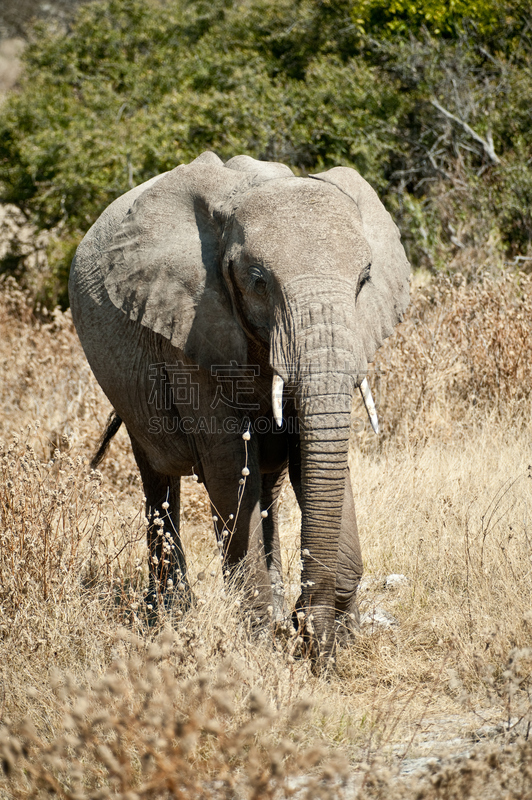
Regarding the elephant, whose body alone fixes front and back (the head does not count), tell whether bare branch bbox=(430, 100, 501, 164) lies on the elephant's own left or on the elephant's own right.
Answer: on the elephant's own left

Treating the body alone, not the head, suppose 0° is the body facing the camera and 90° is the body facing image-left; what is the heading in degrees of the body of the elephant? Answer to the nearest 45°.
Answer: approximately 315°
